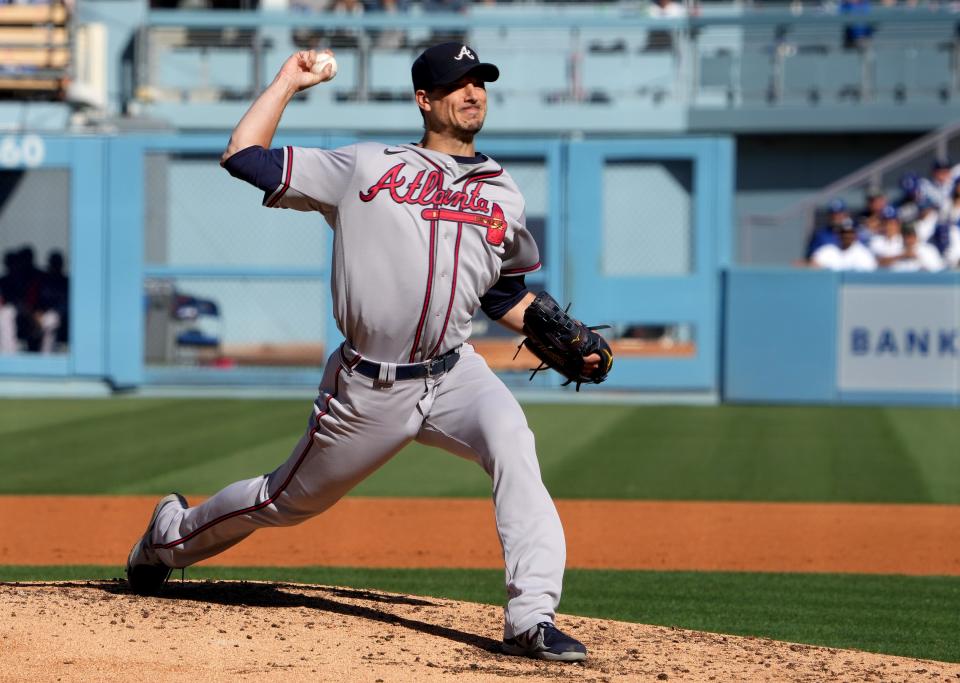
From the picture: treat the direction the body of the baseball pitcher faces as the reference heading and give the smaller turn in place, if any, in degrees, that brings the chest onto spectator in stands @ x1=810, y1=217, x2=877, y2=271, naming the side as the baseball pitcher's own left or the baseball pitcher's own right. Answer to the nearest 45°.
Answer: approximately 90° to the baseball pitcher's own left

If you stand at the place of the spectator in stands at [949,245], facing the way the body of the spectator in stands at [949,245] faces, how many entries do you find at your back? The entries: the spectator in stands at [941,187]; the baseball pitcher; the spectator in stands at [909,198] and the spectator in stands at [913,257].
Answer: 2

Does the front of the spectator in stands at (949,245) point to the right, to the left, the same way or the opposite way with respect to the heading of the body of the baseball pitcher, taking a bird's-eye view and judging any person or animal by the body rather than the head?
to the right

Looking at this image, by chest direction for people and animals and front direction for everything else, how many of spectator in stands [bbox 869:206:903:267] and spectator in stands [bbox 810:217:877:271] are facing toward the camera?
2

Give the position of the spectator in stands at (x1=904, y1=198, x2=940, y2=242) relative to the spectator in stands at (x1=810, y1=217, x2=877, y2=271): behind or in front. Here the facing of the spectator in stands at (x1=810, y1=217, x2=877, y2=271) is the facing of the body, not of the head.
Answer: behind

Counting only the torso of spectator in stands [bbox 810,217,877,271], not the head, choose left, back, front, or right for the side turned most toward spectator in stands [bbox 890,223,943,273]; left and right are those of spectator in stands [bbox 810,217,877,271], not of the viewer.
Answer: left

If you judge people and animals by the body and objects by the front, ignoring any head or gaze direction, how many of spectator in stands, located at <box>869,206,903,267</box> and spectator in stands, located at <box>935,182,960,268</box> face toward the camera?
2

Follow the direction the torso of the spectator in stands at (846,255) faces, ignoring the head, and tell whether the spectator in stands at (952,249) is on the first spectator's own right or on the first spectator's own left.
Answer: on the first spectator's own left

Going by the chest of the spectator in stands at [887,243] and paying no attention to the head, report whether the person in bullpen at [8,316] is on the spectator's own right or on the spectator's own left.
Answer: on the spectator's own right

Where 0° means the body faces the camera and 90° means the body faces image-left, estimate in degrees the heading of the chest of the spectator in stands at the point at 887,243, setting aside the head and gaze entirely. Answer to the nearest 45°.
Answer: approximately 0°

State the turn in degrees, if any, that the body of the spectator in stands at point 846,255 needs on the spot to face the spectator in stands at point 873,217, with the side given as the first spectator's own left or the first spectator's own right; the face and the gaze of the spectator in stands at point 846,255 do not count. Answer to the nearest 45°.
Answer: approximately 180°

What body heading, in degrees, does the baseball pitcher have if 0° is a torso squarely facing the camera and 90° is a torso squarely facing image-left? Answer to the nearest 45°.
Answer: approximately 315°
